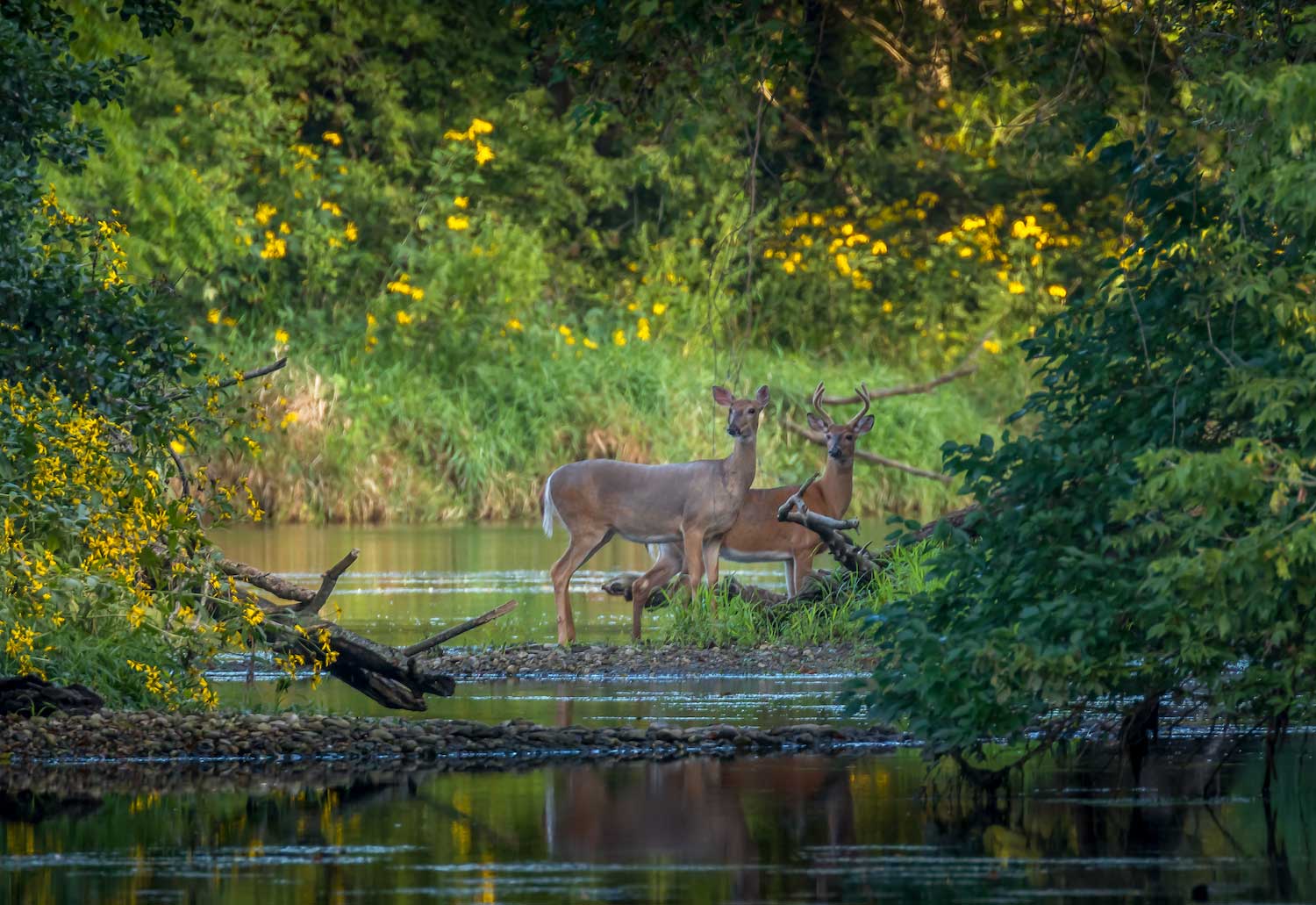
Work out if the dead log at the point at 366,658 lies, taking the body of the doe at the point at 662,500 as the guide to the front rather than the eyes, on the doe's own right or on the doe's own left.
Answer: on the doe's own right

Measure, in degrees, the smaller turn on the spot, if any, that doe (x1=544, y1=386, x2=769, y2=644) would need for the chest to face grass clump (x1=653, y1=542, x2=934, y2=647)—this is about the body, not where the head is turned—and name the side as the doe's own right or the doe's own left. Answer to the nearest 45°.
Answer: approximately 45° to the doe's own right

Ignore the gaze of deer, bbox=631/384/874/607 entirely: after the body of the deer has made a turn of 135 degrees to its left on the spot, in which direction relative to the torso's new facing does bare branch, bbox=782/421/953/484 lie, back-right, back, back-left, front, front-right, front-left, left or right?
front-right

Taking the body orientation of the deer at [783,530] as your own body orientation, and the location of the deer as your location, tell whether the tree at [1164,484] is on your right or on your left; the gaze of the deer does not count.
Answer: on your right

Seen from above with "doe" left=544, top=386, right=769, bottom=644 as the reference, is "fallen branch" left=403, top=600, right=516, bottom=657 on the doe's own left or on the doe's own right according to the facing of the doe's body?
on the doe's own right

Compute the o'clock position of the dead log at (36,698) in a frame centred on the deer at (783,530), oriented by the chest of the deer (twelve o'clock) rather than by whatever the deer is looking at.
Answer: The dead log is roughly at 4 o'clock from the deer.

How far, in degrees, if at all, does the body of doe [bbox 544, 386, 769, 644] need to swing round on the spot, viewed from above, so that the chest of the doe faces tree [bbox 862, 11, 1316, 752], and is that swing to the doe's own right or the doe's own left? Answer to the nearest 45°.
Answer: approximately 90° to the doe's own right

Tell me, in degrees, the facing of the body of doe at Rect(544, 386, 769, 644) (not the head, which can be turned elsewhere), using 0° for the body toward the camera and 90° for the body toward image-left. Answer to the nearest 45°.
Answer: approximately 270°

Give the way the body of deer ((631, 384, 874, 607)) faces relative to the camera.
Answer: to the viewer's right
